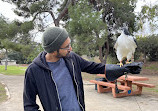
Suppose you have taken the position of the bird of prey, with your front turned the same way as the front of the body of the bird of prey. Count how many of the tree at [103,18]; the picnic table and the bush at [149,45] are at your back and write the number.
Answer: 3

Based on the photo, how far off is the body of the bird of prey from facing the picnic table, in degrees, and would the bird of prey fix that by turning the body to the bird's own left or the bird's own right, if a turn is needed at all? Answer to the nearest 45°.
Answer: approximately 180°

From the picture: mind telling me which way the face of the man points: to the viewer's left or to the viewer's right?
to the viewer's right

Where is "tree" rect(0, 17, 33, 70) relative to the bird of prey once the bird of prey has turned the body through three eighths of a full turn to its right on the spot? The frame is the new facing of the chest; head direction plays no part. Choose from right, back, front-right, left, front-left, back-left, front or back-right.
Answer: front

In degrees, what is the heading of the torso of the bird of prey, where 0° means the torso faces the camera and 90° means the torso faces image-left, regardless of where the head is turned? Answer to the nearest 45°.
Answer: approximately 0°

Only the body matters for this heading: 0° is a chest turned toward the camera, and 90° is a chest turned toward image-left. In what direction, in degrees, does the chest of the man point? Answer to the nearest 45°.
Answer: approximately 315°
